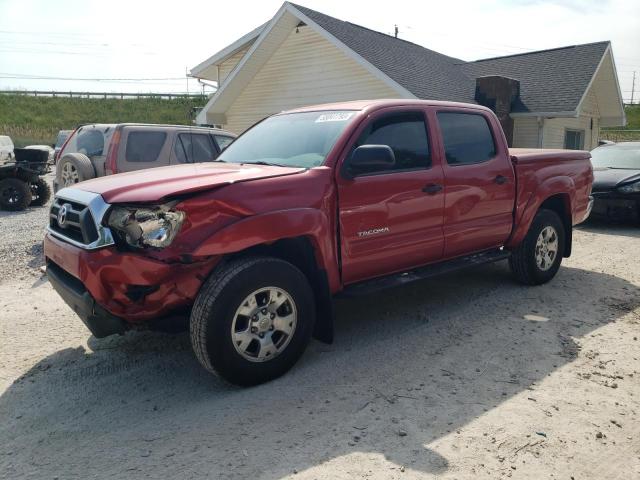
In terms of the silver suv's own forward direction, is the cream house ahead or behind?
ahead

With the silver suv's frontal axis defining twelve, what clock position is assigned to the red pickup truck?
The red pickup truck is roughly at 4 o'clock from the silver suv.

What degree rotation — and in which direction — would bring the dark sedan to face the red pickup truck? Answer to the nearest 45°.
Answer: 0° — it already faces it

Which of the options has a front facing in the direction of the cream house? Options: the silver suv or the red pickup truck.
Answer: the silver suv

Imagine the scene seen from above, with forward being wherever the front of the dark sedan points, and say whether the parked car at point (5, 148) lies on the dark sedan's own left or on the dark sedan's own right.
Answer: on the dark sedan's own right

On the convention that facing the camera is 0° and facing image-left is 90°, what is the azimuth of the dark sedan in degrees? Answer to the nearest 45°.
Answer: approximately 0°

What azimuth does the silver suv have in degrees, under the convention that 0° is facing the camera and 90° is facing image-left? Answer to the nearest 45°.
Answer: approximately 225°

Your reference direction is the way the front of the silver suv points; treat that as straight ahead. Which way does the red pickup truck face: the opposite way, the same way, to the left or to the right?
the opposite way

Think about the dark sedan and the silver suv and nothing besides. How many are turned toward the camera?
1

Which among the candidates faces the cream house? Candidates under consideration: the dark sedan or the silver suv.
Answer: the silver suv

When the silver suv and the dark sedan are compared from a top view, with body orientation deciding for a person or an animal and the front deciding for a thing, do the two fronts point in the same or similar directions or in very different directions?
very different directions

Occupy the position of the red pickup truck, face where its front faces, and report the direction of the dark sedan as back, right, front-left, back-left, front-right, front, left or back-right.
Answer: back

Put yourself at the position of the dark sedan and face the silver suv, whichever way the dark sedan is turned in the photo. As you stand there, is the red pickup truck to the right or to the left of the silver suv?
left

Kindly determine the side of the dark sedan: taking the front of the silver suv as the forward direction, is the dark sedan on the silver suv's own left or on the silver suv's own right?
on the silver suv's own right

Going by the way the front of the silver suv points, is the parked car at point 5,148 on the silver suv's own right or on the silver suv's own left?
on the silver suv's own left

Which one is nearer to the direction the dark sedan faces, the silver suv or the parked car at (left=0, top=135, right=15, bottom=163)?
the silver suv
